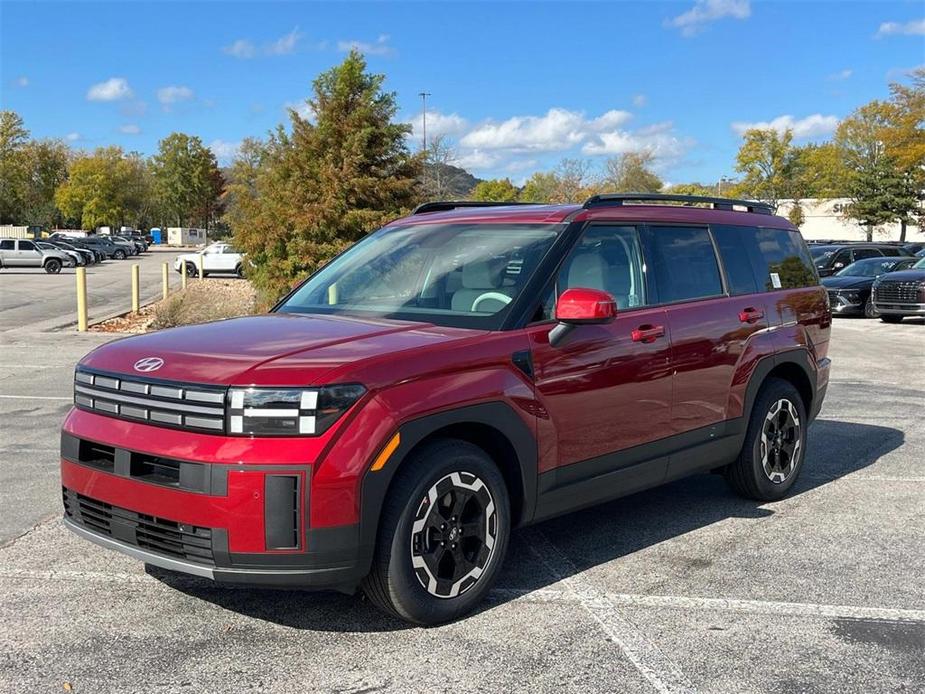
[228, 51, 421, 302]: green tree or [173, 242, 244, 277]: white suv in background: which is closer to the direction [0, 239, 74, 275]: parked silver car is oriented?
the white suv in background

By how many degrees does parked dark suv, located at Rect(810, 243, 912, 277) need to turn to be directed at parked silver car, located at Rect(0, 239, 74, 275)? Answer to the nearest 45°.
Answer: approximately 45° to its right

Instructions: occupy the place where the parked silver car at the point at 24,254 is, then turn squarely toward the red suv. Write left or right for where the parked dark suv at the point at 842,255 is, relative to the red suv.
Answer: left

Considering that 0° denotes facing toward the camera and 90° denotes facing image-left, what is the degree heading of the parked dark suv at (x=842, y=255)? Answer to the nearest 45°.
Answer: approximately 45°

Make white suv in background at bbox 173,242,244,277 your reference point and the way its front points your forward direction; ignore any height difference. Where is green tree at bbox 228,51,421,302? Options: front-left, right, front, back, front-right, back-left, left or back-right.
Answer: left

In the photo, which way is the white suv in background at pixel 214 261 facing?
to the viewer's left

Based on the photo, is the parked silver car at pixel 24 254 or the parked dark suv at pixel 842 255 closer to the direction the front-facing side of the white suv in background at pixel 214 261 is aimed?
the parked silver car

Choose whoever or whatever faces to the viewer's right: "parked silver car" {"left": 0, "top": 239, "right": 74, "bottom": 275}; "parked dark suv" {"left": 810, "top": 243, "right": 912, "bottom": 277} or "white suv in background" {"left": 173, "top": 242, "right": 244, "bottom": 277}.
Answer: the parked silver car

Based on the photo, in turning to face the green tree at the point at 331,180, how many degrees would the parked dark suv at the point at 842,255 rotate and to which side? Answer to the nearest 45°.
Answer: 0° — it already faces it

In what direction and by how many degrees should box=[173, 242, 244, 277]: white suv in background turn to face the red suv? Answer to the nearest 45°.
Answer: approximately 90° to its left

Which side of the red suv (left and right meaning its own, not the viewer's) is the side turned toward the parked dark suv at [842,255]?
back

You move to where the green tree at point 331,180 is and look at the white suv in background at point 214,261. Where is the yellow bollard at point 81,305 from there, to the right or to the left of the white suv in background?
left

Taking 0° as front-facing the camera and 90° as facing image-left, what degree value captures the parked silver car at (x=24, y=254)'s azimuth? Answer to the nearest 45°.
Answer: approximately 270°

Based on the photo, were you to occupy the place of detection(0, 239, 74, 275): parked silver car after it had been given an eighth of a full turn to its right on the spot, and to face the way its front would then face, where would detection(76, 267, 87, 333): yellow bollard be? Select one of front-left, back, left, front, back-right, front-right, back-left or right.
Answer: front-right

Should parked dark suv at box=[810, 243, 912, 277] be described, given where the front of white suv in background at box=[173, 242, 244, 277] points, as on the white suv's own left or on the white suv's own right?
on the white suv's own left

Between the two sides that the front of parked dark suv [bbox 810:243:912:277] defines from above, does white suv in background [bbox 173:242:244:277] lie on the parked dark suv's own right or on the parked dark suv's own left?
on the parked dark suv's own right
